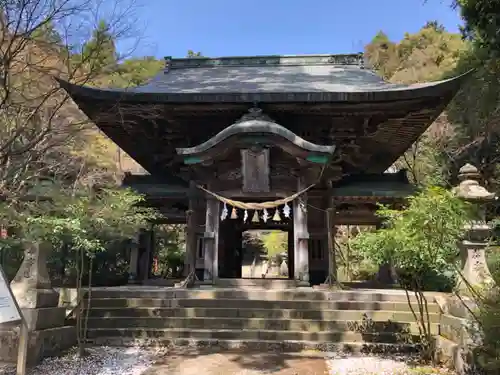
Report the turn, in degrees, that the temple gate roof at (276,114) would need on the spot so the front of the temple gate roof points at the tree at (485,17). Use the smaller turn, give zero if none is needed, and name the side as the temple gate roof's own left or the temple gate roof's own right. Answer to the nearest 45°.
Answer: approximately 90° to the temple gate roof's own left

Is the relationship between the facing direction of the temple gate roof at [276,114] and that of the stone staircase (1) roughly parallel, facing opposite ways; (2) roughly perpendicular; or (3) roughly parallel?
roughly parallel

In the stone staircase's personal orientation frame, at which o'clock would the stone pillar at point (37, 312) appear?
The stone pillar is roughly at 2 o'clock from the stone staircase.

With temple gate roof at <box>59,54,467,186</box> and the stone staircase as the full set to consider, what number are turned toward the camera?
2

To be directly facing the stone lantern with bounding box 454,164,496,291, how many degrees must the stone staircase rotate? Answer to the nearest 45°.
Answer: approximately 45° to its left

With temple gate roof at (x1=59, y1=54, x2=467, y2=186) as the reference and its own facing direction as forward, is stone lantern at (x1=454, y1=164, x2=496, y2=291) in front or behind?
in front

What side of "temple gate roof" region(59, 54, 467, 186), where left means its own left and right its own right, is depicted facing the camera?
front
